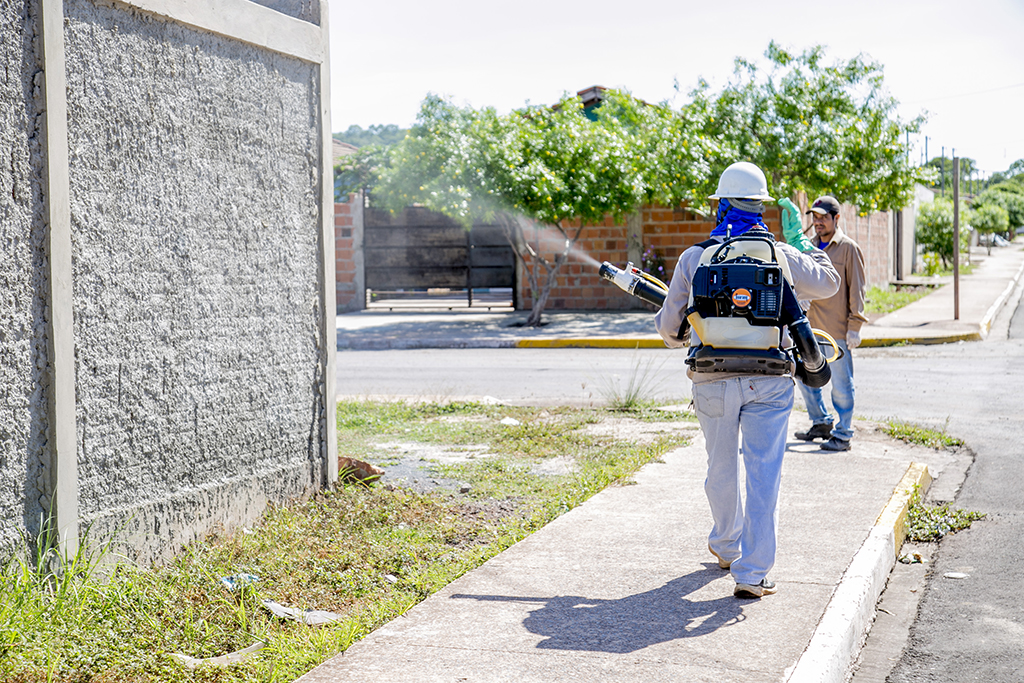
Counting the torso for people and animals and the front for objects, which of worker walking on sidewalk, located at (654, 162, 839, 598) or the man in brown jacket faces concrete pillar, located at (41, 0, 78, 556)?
the man in brown jacket

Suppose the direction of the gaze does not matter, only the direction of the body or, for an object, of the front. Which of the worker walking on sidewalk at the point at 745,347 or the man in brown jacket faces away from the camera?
the worker walking on sidewalk

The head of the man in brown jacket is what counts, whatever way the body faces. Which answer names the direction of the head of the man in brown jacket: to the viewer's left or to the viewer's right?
to the viewer's left

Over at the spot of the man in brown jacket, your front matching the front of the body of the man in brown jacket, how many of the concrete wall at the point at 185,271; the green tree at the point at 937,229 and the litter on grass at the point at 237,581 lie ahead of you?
2

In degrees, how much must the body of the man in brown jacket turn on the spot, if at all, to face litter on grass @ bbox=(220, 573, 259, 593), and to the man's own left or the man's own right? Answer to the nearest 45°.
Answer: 0° — they already face it

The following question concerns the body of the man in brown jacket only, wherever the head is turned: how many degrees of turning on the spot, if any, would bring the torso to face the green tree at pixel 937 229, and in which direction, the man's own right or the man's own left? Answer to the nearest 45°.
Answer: approximately 135° to the man's own right

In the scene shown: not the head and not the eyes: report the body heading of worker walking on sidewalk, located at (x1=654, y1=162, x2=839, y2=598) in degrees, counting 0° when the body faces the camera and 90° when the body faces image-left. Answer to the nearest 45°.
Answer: approximately 180°

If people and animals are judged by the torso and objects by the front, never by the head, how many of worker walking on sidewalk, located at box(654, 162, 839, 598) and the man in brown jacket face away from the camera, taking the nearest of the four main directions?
1

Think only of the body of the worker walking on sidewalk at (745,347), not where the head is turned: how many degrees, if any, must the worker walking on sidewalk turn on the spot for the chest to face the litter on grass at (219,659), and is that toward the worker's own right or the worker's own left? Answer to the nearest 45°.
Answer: approximately 135° to the worker's own left

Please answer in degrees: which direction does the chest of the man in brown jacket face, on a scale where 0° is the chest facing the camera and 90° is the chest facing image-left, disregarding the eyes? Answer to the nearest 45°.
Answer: approximately 45°

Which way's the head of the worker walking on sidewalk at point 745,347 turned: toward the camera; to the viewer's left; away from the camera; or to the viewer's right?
away from the camera

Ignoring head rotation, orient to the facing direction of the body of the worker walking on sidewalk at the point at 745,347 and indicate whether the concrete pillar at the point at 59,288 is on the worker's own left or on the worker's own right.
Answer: on the worker's own left
